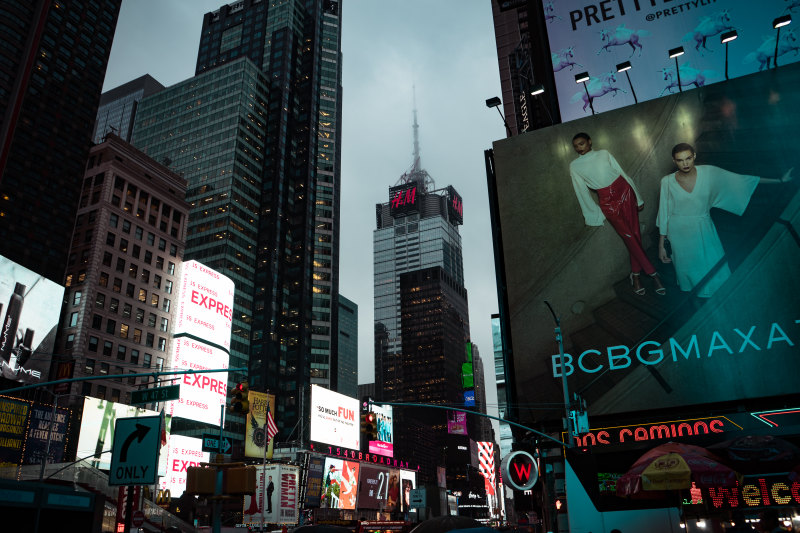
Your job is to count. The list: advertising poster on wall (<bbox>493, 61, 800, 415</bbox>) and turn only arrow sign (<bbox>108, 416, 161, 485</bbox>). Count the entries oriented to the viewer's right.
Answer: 0

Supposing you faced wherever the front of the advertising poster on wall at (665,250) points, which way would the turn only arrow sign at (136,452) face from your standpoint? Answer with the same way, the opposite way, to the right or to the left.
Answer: to the left

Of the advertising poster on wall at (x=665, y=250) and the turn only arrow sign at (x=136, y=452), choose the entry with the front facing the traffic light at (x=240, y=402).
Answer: the advertising poster on wall

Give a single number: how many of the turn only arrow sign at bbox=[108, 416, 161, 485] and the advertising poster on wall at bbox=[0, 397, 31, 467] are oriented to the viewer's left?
0

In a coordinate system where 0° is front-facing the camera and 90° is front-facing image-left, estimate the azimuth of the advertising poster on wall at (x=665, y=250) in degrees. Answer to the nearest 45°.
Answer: approximately 45°

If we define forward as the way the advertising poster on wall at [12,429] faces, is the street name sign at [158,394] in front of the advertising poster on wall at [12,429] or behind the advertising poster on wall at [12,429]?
in front

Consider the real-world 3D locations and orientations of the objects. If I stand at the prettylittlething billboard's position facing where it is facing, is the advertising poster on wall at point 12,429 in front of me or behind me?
in front

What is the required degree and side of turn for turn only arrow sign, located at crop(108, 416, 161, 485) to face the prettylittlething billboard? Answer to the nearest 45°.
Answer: approximately 90° to its left

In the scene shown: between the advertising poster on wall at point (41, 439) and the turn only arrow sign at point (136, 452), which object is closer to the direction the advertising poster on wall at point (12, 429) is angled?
the turn only arrow sign

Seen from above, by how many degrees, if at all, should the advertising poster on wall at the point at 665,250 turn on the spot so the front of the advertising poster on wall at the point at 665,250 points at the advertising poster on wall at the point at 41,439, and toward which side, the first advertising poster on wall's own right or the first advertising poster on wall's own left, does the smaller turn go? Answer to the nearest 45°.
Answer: approximately 45° to the first advertising poster on wall's own right
